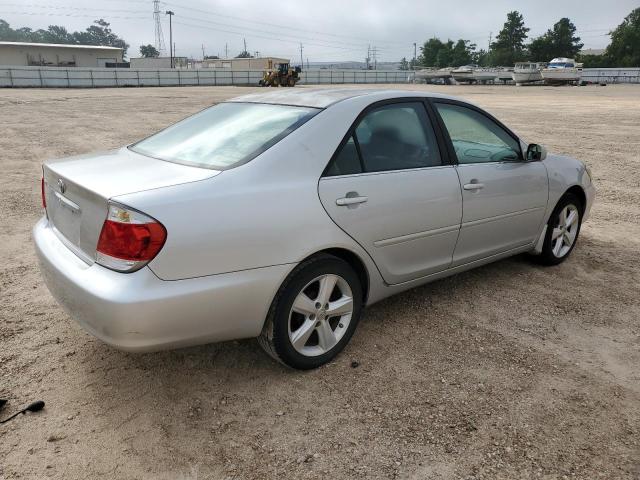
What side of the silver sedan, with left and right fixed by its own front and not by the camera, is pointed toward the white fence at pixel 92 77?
left

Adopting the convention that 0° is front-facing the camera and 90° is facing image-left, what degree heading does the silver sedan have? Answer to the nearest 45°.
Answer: approximately 225°
